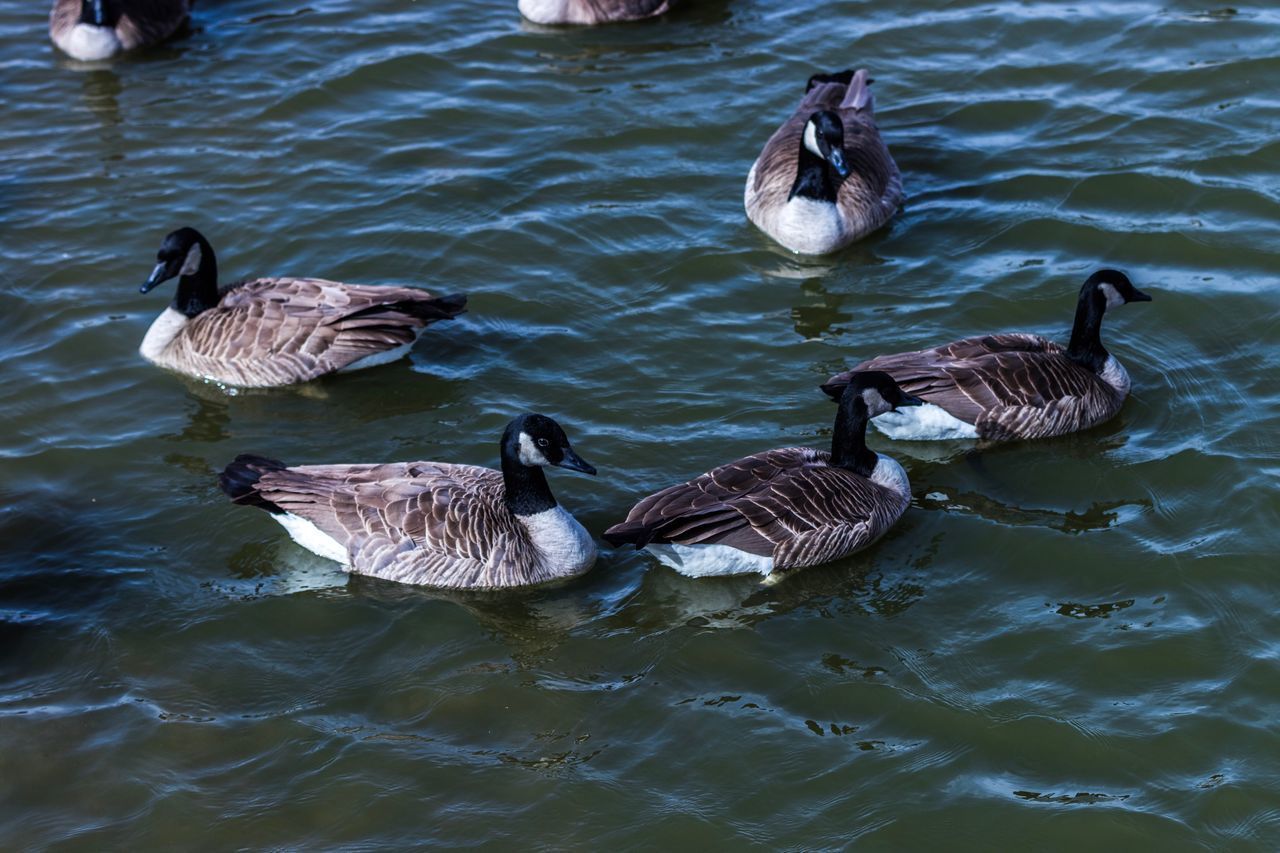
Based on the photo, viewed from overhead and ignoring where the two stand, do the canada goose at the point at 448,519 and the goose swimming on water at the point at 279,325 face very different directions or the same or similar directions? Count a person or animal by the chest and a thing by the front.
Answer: very different directions

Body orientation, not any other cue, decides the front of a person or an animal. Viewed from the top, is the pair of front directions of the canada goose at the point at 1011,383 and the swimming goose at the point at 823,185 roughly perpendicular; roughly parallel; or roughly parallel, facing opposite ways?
roughly perpendicular

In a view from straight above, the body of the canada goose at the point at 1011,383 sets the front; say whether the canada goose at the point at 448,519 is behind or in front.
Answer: behind

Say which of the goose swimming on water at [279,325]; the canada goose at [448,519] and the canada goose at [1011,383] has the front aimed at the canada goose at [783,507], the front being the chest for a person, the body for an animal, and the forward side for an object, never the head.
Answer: the canada goose at [448,519]

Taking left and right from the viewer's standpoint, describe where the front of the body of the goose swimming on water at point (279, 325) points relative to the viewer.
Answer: facing to the left of the viewer

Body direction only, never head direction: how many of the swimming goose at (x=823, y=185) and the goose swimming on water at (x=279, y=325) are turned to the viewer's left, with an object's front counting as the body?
1

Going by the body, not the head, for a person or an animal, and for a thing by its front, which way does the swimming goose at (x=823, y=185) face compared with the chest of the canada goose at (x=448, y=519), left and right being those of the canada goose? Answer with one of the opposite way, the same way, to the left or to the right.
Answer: to the right

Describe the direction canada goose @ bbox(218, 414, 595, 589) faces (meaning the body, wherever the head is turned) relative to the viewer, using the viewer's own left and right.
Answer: facing to the right of the viewer

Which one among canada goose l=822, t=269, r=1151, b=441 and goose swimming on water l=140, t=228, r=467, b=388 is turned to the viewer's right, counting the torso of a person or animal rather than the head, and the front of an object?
the canada goose

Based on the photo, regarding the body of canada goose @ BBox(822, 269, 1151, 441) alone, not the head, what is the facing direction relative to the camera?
to the viewer's right

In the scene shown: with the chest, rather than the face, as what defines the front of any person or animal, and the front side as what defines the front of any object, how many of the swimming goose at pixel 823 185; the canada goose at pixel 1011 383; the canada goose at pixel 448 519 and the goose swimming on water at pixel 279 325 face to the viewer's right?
2

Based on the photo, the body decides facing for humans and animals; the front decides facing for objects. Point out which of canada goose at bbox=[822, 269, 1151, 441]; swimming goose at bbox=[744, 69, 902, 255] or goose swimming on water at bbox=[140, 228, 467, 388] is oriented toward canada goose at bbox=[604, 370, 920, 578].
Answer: swimming goose at bbox=[744, 69, 902, 255]

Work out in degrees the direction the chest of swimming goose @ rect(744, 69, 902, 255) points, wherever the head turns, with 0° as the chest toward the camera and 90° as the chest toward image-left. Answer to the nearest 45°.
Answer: approximately 0°

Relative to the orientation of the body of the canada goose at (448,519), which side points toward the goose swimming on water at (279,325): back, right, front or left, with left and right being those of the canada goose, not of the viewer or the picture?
left
